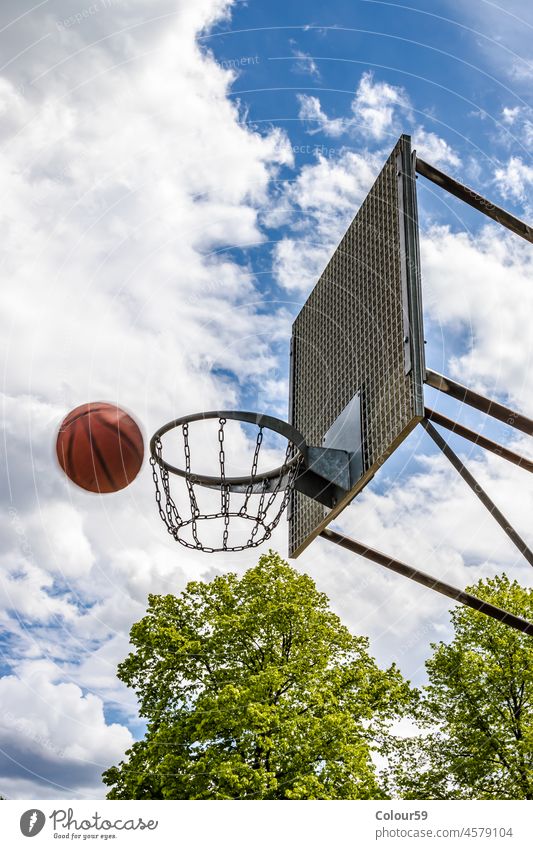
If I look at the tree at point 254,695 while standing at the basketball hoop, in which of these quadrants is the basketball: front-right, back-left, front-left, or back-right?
back-left

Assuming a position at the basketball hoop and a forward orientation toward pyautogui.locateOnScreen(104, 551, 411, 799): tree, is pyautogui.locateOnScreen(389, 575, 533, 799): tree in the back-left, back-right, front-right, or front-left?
front-right

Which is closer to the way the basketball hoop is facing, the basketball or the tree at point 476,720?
the basketball

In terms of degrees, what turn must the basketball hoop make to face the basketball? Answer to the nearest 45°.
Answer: approximately 45° to its left

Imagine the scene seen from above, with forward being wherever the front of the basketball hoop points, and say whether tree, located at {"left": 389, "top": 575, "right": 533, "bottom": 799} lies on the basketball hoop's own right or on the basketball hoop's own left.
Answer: on the basketball hoop's own right

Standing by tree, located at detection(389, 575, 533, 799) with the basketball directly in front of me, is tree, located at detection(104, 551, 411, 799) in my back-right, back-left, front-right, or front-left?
front-right

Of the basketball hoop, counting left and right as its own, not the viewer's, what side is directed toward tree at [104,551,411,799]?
right

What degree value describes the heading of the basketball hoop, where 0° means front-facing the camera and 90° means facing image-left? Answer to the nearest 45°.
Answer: approximately 90°

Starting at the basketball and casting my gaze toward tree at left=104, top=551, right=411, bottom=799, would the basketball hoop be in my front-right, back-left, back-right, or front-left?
front-right
